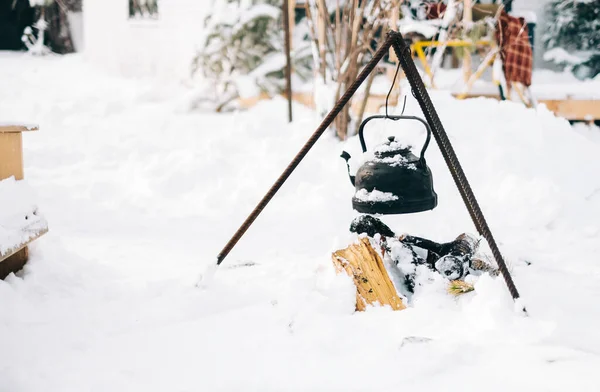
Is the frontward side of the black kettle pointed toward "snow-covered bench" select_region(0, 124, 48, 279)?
yes

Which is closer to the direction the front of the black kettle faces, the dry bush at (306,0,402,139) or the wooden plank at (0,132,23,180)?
the wooden plank

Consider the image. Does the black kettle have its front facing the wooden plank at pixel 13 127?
yes

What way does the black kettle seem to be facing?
to the viewer's left

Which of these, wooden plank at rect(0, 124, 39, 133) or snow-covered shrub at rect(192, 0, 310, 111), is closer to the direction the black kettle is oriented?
the wooden plank

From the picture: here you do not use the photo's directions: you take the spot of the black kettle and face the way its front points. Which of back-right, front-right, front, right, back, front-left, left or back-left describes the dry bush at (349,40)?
right

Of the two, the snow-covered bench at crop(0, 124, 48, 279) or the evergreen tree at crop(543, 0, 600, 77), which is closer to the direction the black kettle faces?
the snow-covered bench

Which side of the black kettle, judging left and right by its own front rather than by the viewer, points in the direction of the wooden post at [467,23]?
right
